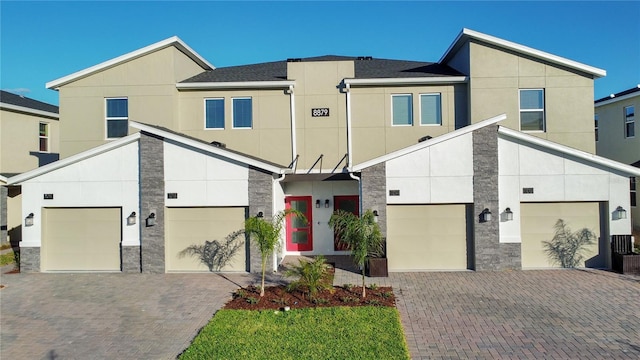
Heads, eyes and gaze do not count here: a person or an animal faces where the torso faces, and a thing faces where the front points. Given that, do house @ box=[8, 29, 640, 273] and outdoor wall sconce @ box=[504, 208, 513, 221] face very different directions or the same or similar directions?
same or similar directions

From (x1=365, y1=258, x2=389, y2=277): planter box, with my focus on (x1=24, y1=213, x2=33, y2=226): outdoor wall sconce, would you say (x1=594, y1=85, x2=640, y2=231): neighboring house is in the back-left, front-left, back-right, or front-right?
back-right

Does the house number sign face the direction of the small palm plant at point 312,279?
yes

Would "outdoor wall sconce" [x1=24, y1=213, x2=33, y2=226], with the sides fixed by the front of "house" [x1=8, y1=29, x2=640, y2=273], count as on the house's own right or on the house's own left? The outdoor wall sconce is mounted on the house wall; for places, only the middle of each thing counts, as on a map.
on the house's own right

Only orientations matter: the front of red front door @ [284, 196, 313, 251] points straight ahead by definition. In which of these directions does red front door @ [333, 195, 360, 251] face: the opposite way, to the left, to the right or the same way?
the same way

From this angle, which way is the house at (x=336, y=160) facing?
toward the camera

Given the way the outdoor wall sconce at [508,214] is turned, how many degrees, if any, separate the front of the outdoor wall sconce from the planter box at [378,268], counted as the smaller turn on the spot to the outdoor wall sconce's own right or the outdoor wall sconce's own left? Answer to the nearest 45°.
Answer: approximately 45° to the outdoor wall sconce's own right

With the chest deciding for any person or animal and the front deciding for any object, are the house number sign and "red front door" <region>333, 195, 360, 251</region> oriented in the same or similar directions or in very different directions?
same or similar directions

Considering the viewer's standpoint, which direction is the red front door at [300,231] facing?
facing the viewer

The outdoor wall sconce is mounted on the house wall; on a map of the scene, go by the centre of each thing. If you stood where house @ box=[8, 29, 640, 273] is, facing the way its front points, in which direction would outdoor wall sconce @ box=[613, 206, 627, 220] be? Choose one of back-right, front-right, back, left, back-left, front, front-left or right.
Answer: left

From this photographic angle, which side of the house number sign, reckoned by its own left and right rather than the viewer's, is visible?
front

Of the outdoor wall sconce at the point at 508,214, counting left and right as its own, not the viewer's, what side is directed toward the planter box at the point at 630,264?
left

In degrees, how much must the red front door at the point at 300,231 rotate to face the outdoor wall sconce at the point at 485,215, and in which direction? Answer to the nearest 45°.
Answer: approximately 45° to its left

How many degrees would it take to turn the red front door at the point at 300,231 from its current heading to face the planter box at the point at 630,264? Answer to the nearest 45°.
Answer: approximately 45° to its left

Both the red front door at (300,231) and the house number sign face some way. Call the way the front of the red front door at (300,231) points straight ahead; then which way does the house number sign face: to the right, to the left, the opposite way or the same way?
the same way

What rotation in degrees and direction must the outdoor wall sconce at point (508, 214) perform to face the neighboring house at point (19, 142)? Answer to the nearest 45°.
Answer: approximately 90° to its right
